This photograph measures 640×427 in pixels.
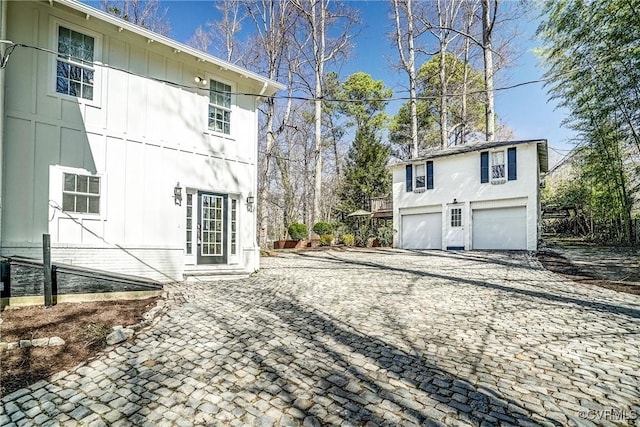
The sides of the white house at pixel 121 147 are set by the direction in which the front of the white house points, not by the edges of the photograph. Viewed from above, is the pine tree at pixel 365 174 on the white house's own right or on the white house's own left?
on the white house's own left

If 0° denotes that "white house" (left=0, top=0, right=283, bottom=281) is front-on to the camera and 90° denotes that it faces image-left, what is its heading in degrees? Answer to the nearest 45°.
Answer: approximately 315°

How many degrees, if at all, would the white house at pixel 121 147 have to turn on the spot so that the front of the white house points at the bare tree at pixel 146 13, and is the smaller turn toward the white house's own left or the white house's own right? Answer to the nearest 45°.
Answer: approximately 135° to the white house's own left

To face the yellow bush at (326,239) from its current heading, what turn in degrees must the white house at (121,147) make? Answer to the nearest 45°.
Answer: approximately 90° to its left

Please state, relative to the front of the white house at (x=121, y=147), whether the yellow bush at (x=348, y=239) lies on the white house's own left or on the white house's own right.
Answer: on the white house's own left

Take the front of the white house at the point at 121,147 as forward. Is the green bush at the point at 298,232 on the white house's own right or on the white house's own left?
on the white house's own left

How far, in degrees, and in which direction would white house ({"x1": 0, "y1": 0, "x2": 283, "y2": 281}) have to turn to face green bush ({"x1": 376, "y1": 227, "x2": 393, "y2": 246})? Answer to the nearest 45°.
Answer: approximately 90° to its left

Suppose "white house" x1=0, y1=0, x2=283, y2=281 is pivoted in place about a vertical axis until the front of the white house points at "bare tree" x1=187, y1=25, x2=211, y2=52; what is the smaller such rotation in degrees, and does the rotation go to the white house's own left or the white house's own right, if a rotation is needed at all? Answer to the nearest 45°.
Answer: approximately 135° to the white house's own left

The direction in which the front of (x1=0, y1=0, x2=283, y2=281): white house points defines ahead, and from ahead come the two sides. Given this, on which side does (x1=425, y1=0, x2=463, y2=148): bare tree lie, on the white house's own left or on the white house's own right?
on the white house's own left

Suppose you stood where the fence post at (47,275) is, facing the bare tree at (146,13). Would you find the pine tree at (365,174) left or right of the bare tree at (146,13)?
right

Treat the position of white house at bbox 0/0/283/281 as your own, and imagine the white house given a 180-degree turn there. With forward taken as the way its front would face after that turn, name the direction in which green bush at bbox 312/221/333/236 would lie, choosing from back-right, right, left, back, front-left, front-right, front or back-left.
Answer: right

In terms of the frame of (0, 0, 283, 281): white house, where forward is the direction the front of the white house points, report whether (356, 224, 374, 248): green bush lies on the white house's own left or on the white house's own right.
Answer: on the white house's own left
